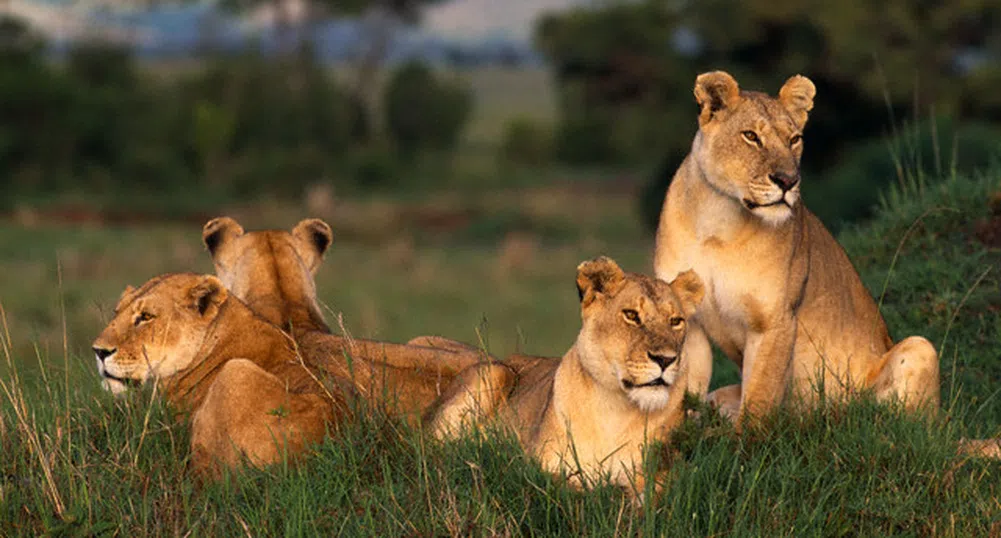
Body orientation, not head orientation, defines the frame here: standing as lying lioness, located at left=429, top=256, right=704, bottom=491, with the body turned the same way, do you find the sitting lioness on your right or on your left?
on your left

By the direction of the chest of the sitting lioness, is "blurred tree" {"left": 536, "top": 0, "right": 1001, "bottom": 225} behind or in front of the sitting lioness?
behind

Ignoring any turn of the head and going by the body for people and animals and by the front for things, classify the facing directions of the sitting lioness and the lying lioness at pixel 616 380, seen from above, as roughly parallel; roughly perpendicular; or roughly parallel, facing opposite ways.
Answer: roughly perpendicular

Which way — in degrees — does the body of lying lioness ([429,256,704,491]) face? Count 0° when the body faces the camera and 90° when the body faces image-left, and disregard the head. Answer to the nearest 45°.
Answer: approximately 315°

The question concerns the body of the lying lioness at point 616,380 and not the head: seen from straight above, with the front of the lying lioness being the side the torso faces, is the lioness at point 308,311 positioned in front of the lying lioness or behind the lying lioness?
behind

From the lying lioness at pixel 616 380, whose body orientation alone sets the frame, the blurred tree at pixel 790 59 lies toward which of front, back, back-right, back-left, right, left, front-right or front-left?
back-left

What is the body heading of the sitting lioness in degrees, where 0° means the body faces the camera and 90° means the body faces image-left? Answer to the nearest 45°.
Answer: approximately 45°

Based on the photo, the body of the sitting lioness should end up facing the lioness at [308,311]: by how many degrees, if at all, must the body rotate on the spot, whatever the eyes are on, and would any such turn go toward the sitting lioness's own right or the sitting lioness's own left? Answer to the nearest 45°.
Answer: approximately 45° to the sitting lioness's own right
